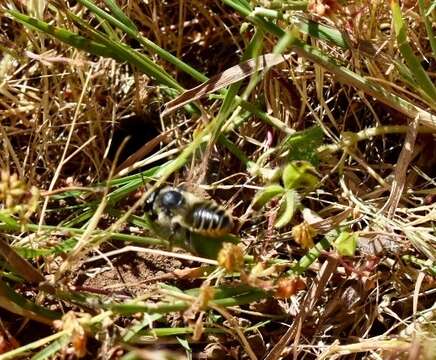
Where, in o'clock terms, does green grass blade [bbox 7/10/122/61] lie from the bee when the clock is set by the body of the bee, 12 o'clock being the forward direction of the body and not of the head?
The green grass blade is roughly at 2 o'clock from the bee.

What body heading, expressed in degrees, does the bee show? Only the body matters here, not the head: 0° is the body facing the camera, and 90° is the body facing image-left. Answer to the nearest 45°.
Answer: approximately 90°

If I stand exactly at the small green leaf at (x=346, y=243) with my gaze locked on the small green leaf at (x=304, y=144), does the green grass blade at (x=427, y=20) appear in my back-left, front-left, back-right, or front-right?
front-right

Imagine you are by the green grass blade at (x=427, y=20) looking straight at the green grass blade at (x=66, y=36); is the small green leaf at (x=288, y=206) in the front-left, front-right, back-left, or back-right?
front-left

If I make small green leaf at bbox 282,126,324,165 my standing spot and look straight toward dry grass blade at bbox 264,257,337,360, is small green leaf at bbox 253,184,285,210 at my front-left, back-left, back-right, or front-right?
front-right

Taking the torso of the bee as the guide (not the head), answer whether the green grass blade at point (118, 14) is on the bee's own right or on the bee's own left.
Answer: on the bee's own right

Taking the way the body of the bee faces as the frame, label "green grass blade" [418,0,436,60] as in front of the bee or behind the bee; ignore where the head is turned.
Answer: behind

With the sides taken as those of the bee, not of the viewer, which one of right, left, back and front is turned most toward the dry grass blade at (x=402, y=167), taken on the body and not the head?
back
